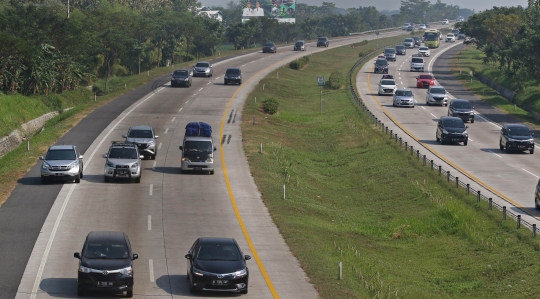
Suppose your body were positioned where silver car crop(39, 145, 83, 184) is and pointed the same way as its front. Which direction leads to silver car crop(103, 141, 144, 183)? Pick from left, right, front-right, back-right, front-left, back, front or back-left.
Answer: left

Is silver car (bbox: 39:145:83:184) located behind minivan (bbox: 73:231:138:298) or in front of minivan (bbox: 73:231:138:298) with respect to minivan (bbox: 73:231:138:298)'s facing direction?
behind

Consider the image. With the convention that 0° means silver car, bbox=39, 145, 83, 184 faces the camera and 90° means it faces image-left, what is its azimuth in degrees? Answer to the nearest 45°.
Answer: approximately 0°

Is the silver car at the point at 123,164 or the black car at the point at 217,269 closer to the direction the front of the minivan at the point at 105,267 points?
the black car

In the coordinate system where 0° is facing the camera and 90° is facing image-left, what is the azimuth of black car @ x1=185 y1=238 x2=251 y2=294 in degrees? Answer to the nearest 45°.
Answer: approximately 0°

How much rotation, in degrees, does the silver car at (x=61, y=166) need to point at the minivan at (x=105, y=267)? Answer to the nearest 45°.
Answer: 0° — it already faces it

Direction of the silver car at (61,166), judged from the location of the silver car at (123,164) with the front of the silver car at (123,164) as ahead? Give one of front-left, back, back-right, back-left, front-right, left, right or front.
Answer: right

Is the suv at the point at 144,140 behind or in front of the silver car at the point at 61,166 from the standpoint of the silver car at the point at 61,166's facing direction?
behind

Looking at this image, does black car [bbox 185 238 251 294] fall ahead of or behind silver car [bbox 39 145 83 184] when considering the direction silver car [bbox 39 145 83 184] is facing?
ahead

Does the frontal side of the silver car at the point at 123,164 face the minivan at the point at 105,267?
yes

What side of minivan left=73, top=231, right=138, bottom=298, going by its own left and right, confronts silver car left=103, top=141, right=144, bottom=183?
back

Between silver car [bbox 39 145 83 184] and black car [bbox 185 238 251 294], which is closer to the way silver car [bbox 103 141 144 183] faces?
the black car
